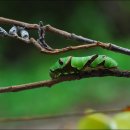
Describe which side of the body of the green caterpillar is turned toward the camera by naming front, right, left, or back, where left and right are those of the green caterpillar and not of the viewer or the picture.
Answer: left
